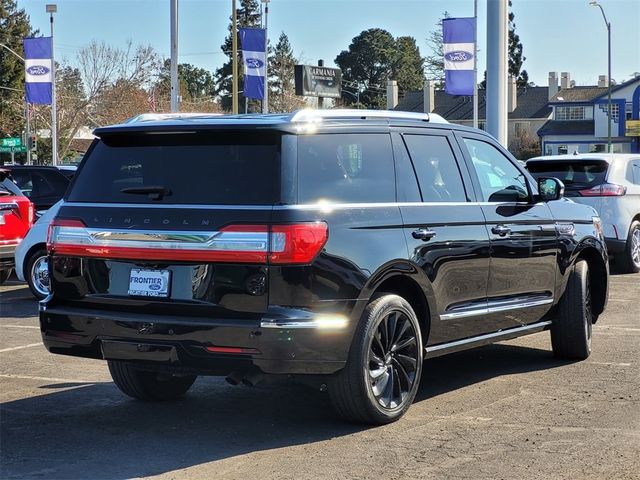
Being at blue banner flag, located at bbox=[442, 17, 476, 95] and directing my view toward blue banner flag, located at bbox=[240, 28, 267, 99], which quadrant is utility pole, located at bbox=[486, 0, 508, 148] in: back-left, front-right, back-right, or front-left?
back-left

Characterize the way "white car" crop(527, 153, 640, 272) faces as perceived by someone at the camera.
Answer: facing away from the viewer and to the right of the viewer

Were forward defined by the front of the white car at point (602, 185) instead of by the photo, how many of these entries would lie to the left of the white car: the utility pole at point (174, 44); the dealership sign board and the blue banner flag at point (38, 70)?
3

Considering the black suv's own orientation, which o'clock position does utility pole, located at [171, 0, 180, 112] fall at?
The utility pole is roughly at 10 o'clock from the black suv.

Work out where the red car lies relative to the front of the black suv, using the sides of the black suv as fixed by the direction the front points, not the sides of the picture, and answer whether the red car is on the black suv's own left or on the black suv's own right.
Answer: on the black suv's own left

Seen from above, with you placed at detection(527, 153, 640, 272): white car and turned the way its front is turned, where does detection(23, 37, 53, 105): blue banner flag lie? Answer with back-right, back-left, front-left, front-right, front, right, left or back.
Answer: left

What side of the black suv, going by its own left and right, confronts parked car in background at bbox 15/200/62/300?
left

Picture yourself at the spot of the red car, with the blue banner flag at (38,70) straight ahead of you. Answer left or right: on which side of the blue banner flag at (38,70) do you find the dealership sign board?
right

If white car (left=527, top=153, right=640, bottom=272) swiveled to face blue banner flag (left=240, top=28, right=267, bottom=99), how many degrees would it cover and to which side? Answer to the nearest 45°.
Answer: approximately 90° to its left

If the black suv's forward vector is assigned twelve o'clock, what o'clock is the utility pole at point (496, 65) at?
The utility pole is roughly at 11 o'clock from the black suv.

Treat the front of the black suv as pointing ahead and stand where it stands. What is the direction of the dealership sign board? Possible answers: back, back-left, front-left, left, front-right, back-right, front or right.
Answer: front-left

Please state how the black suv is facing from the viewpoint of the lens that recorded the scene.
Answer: facing away from the viewer and to the right of the viewer
